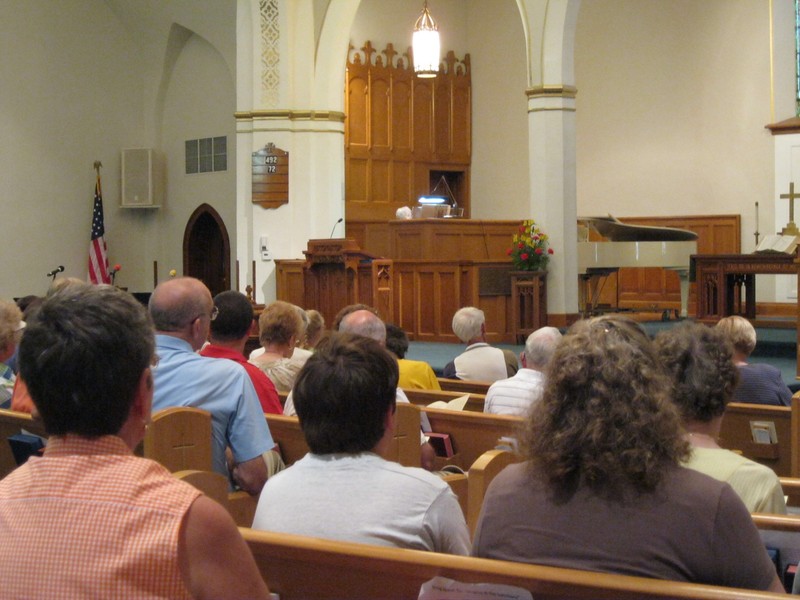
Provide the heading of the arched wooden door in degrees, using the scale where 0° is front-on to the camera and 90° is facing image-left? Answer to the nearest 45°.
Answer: approximately 0°

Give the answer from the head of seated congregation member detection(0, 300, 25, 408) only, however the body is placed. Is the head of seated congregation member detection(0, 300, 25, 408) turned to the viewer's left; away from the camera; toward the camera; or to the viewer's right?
away from the camera

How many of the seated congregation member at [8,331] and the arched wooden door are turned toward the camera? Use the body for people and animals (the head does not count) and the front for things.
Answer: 1

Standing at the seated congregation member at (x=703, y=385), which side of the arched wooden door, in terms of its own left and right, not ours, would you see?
front

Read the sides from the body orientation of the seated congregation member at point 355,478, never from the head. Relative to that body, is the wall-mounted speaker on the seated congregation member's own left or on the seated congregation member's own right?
on the seated congregation member's own left

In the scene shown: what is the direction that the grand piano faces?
to the viewer's left

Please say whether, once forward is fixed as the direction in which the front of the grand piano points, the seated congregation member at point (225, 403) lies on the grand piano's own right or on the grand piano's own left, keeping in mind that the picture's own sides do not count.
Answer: on the grand piano's own left

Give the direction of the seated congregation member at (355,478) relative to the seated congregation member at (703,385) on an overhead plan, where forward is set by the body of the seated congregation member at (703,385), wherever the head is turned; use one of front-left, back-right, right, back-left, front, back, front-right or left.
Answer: back-left

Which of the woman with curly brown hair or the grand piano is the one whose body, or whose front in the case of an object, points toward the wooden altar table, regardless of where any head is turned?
the woman with curly brown hair

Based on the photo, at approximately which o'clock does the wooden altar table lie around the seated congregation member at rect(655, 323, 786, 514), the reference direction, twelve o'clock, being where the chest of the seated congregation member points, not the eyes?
The wooden altar table is roughly at 12 o'clock from the seated congregation member.

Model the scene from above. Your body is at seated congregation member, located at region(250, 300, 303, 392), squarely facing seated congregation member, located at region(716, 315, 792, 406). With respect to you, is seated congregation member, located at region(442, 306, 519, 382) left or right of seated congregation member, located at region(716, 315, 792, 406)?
left

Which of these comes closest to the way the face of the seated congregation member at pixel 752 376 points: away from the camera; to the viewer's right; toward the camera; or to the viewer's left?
away from the camera

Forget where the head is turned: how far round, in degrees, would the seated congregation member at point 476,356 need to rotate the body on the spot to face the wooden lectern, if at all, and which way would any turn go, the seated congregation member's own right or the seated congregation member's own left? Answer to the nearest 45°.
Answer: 0° — they already face it

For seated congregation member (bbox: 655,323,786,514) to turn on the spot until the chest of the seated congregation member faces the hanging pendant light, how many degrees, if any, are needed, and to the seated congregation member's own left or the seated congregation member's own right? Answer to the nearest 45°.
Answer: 0° — they already face it

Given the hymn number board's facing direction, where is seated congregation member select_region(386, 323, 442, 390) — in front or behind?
in front

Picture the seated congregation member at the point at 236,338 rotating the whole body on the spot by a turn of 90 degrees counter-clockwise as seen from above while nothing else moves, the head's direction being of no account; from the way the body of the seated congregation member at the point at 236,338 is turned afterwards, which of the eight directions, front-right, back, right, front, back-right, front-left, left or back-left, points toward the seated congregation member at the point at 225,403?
back-left
